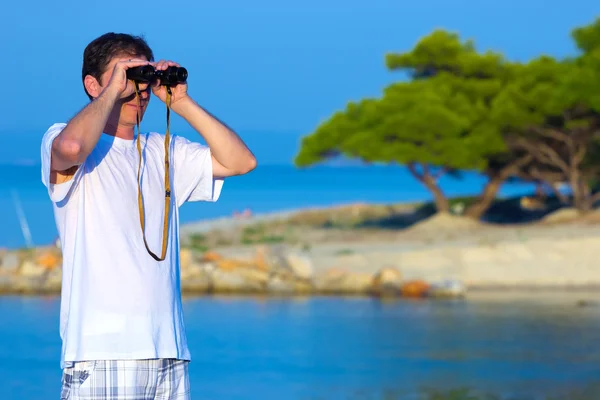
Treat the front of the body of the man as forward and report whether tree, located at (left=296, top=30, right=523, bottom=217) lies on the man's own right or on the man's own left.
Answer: on the man's own left

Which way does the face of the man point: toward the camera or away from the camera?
toward the camera

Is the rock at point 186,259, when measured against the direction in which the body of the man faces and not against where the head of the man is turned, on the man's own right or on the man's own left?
on the man's own left

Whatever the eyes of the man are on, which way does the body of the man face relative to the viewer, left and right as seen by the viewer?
facing the viewer and to the right of the viewer

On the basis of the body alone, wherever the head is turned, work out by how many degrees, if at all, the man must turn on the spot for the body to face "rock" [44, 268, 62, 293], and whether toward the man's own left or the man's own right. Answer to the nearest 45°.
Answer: approximately 135° to the man's own left

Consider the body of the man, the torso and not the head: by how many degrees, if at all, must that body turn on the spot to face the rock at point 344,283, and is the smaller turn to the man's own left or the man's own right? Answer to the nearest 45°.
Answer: approximately 135° to the man's own left

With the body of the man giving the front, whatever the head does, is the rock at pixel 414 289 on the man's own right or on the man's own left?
on the man's own left

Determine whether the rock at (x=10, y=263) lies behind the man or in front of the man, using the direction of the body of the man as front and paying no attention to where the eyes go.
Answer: behind

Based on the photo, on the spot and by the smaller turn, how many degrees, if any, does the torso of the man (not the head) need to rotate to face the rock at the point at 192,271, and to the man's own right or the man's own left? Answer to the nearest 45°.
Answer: approximately 135° to the man's own left

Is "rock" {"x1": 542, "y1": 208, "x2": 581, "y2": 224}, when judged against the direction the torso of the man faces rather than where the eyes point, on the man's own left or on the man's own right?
on the man's own left

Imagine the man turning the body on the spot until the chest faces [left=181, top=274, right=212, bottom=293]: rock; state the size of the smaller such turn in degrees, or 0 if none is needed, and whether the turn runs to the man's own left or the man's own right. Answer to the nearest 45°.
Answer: approximately 135° to the man's own left

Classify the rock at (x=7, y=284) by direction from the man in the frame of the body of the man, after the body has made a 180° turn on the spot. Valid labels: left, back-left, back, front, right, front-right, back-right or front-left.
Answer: front-right
